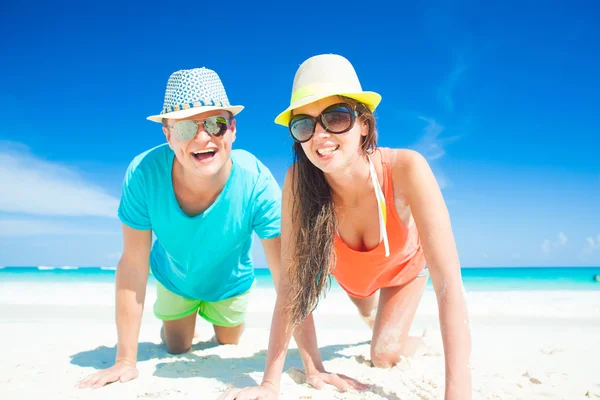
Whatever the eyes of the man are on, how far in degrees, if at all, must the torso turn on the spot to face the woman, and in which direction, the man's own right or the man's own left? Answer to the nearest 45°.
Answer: approximately 45° to the man's own left

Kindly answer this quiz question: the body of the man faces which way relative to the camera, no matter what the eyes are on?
toward the camera
